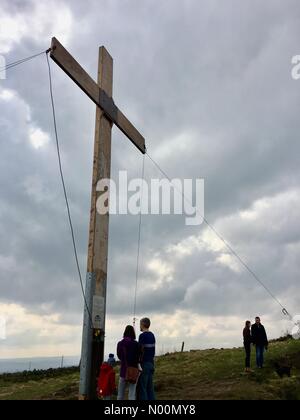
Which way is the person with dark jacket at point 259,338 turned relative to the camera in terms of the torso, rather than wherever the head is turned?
toward the camera

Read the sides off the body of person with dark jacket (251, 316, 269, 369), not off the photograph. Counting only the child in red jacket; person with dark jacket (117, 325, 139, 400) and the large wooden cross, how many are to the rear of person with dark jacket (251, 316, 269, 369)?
0

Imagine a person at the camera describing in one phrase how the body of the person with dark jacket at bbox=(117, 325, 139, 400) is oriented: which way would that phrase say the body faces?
away from the camera

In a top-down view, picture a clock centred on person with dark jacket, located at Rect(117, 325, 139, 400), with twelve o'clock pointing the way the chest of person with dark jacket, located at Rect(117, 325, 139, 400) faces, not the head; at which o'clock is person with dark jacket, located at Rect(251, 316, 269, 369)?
person with dark jacket, located at Rect(251, 316, 269, 369) is roughly at 1 o'clock from person with dark jacket, located at Rect(117, 325, 139, 400).

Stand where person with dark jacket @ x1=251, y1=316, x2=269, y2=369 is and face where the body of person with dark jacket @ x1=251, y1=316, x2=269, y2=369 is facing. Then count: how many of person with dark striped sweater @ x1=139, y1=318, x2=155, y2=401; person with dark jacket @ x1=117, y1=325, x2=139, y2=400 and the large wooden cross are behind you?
0

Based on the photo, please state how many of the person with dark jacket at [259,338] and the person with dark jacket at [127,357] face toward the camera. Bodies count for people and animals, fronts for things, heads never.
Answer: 1

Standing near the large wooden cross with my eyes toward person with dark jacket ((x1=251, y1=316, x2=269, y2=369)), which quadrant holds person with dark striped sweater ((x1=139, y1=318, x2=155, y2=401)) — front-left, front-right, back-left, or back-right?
front-right

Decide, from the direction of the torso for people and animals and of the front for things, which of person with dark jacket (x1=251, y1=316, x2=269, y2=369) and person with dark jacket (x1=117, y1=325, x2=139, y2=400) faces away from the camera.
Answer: person with dark jacket (x1=117, y1=325, x2=139, y2=400)

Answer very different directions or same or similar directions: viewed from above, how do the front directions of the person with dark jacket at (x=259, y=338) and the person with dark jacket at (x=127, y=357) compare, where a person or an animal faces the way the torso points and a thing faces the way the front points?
very different directions
